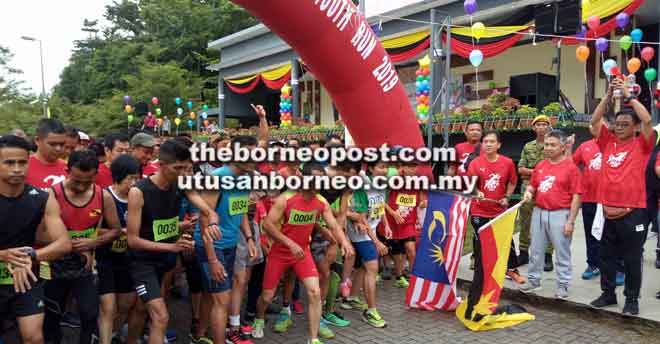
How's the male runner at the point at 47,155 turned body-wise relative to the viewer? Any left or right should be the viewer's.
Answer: facing the viewer and to the right of the viewer

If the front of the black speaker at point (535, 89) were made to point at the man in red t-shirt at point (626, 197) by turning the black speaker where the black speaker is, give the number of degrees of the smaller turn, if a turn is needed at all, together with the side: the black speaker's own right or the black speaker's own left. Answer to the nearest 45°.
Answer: approximately 45° to the black speaker's own left

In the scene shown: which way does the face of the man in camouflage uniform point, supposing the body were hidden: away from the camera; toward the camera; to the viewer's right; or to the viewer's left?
toward the camera

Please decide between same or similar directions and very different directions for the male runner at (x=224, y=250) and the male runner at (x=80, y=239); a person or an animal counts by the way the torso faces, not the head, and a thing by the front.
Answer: same or similar directions

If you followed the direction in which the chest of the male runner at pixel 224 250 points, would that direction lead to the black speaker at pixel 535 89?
no

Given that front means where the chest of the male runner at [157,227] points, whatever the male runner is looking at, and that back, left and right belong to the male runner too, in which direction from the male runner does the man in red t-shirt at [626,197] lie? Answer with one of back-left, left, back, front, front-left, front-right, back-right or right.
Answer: front-left

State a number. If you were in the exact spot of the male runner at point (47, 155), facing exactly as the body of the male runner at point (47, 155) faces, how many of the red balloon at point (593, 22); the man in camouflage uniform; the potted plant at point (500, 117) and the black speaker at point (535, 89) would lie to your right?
0

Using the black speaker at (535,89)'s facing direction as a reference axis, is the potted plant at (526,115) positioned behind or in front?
in front

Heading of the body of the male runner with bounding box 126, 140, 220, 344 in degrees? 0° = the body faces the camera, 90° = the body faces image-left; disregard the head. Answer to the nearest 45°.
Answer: approximately 315°

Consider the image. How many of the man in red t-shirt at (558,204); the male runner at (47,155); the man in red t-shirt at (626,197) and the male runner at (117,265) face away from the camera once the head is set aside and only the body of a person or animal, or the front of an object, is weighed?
0

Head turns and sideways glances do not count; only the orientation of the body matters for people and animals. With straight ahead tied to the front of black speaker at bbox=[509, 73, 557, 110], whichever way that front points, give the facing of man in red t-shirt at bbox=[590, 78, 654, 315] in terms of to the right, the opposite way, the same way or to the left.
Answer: the same way

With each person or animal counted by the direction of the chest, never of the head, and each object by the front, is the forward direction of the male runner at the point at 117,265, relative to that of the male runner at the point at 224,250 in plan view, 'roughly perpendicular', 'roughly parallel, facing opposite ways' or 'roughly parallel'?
roughly parallel

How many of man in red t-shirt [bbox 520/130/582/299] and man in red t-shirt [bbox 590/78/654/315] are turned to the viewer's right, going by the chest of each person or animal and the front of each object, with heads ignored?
0

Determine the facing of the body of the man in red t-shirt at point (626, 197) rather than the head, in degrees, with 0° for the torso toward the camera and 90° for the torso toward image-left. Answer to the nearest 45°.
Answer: approximately 45°
